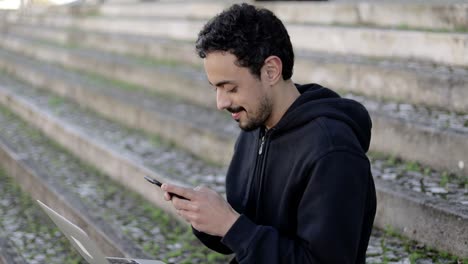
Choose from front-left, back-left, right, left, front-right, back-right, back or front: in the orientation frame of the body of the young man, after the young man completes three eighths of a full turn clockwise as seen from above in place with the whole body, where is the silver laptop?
left

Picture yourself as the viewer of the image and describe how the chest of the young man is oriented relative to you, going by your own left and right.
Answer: facing the viewer and to the left of the viewer
